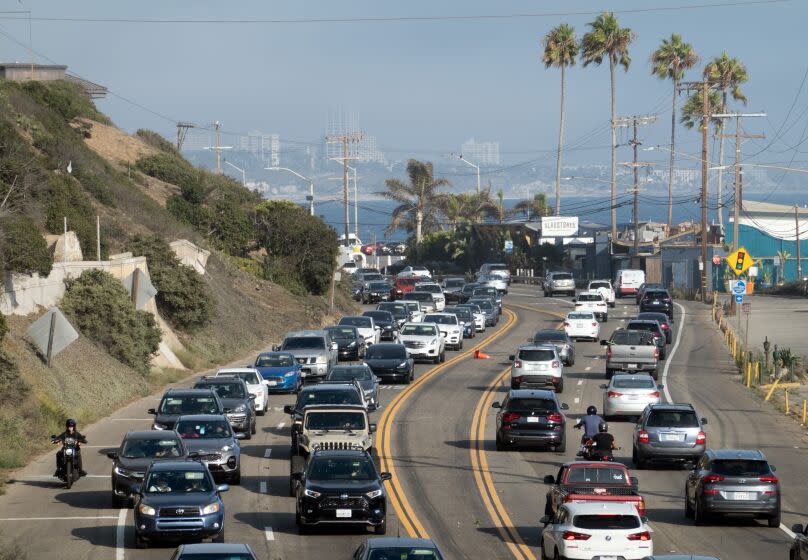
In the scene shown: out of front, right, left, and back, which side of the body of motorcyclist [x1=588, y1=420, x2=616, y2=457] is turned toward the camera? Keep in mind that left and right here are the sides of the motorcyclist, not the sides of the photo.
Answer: back

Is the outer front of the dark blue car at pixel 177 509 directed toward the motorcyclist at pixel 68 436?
no

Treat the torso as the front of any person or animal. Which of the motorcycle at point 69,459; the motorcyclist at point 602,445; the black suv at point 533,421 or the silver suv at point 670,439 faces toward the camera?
the motorcycle

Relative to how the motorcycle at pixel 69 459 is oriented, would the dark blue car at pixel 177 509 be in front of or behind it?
in front

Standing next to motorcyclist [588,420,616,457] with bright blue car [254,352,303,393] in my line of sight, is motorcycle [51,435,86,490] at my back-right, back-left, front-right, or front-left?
front-left

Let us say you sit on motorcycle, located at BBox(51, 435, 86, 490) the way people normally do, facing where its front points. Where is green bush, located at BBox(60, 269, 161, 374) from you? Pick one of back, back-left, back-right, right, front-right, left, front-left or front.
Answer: back

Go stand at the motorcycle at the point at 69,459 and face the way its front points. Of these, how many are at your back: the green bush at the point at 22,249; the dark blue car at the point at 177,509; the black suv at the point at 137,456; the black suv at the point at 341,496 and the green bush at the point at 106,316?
2

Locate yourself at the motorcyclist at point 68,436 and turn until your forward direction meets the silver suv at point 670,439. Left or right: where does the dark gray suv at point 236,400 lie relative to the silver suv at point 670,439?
left

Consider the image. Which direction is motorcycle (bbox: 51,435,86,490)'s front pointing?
toward the camera

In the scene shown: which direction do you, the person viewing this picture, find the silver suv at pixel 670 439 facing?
facing away from the viewer

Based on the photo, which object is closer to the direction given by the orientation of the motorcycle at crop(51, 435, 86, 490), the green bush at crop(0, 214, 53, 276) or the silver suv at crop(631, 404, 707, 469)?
the silver suv

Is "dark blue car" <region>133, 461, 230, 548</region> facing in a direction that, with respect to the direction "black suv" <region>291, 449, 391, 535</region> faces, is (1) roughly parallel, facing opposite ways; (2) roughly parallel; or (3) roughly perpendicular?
roughly parallel

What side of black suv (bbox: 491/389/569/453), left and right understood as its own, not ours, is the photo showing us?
back

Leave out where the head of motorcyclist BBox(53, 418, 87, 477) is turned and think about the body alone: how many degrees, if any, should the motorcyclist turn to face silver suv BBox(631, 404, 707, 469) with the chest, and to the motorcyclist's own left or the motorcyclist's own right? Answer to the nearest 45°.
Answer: approximately 90° to the motorcyclist's own left

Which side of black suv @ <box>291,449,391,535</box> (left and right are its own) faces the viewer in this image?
front

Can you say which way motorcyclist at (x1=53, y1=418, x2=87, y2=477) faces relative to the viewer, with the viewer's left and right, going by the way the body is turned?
facing the viewer

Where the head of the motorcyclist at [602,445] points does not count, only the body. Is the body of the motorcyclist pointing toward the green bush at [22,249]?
no

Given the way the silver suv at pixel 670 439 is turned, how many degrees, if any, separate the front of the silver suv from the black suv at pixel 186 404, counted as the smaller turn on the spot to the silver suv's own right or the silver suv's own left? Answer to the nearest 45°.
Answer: approximately 90° to the silver suv's own left

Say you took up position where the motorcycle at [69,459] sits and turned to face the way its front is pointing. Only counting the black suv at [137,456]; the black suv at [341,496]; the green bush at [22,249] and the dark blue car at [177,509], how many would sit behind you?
1

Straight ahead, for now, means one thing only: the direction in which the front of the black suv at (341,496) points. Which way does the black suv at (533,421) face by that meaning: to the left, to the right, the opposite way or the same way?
the opposite way

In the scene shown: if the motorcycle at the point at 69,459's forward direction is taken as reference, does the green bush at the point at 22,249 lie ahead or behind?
behind

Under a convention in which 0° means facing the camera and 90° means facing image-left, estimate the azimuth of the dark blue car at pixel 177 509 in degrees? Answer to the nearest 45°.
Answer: approximately 0°
